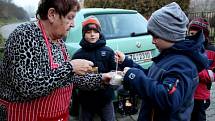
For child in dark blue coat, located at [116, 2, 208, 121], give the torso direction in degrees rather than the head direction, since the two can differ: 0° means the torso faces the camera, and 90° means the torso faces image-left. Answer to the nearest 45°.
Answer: approximately 90°

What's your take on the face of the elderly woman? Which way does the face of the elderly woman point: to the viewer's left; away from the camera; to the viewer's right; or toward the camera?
to the viewer's right

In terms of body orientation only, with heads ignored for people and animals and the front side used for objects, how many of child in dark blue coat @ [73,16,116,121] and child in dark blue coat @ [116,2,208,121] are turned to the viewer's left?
1

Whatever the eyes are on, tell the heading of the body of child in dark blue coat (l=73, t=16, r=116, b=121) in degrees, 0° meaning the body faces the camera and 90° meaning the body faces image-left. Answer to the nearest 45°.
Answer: approximately 0°

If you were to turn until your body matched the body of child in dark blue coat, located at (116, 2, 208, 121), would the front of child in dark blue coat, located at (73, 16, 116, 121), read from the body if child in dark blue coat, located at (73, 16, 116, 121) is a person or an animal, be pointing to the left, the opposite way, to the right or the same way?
to the left

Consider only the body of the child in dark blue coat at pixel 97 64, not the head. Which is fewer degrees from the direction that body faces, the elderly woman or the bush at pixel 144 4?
the elderly woman

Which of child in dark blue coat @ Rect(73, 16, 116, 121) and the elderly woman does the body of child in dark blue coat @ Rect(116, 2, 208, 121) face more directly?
the elderly woman

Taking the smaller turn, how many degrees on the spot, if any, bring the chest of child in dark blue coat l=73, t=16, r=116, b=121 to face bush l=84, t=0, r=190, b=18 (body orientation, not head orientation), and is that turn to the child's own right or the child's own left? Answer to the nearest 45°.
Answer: approximately 180°

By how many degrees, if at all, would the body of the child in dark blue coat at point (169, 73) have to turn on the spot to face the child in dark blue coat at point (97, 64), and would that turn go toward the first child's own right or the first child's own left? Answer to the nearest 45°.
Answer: approximately 45° to the first child's own right
